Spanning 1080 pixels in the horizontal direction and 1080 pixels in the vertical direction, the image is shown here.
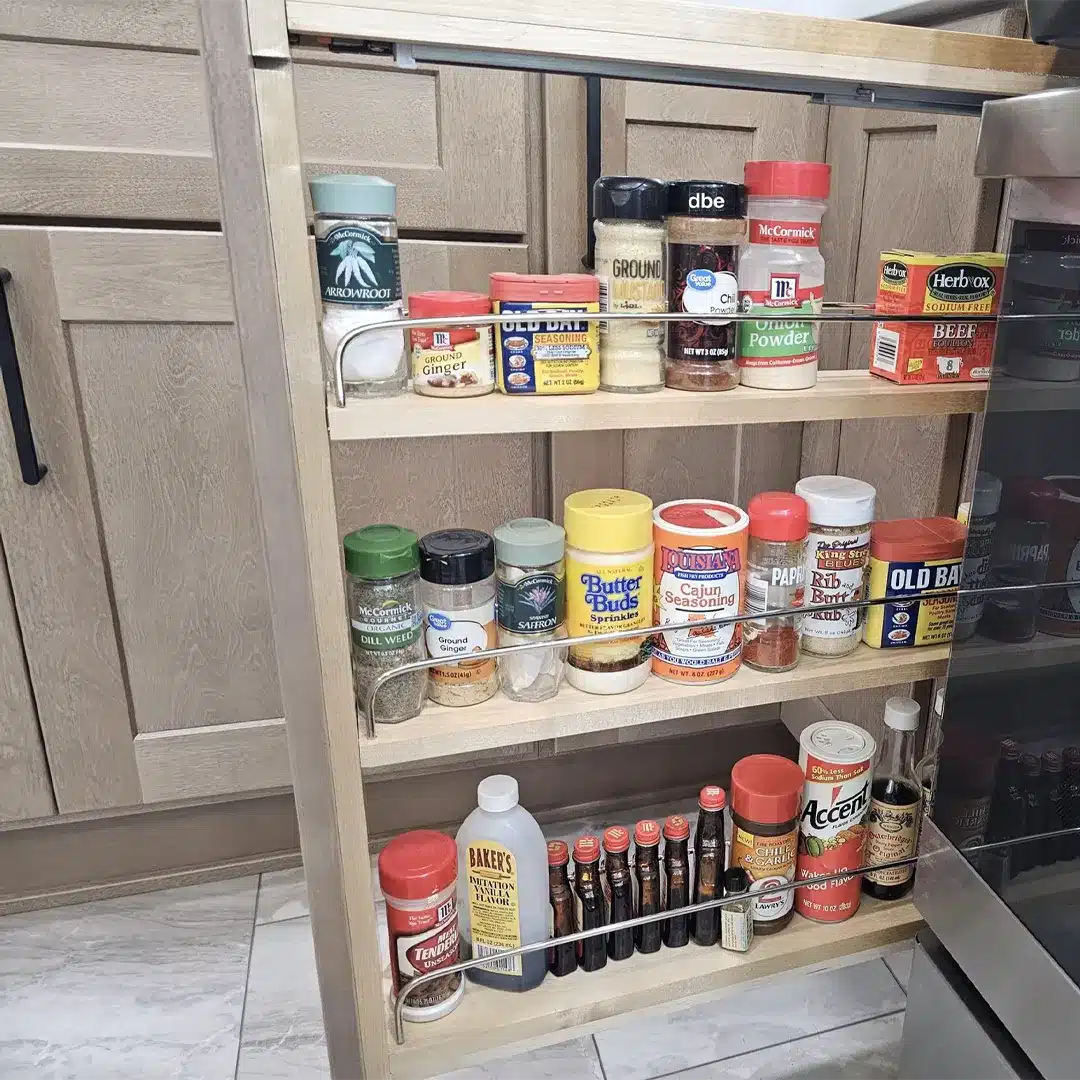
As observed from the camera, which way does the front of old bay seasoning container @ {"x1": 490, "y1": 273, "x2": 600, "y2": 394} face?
facing the viewer
